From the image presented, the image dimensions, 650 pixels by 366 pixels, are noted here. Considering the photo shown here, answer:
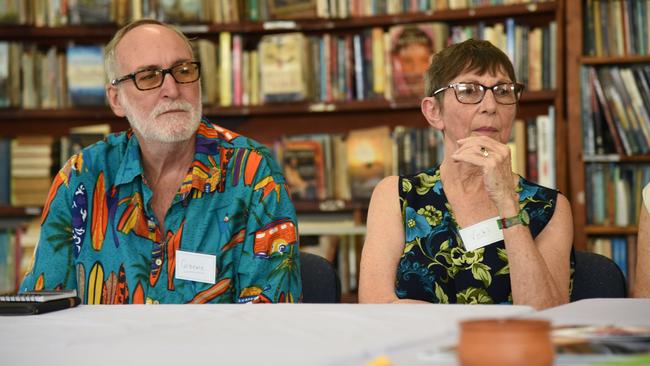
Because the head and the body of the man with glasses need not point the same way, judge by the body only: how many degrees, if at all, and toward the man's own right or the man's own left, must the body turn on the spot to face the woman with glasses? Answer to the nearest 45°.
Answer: approximately 90° to the man's own left

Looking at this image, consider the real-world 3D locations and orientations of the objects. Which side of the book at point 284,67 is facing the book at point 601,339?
front

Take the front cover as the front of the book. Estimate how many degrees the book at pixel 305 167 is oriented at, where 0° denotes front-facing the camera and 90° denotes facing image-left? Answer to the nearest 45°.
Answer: approximately 0°

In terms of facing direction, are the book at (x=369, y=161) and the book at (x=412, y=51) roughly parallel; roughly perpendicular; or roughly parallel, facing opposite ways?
roughly parallel

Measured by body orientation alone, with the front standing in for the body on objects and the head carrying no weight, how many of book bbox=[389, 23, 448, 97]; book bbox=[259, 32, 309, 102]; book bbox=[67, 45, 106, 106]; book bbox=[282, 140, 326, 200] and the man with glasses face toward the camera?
5

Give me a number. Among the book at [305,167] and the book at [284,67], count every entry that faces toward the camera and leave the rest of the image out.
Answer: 2

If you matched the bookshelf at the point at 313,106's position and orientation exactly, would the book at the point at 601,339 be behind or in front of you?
in front

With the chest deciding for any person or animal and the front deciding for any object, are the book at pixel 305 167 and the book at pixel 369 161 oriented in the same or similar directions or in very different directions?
same or similar directions

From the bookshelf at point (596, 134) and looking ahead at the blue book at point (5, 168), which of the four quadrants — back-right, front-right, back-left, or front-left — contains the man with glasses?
front-left

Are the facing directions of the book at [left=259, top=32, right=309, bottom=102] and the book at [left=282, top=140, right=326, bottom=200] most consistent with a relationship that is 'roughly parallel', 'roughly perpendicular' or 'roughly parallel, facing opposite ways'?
roughly parallel

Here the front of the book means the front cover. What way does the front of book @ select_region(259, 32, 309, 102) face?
toward the camera

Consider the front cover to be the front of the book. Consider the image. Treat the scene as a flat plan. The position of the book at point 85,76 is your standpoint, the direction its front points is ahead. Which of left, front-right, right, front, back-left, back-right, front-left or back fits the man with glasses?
front

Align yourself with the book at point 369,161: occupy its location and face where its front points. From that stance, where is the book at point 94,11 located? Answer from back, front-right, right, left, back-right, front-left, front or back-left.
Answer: right

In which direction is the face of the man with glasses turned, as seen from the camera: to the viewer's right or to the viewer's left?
to the viewer's right

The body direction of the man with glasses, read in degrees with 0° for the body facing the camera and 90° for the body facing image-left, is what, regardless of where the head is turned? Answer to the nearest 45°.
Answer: approximately 0°

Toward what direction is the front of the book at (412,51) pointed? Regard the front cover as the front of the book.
toward the camera

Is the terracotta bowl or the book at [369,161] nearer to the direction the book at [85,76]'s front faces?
the terracotta bowl

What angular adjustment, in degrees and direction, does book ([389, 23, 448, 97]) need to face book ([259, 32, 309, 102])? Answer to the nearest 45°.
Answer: approximately 90° to its right

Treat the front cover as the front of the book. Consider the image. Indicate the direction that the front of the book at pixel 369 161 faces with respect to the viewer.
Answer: facing the viewer

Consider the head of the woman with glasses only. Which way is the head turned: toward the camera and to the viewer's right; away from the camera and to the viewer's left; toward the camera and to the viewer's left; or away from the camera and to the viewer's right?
toward the camera and to the viewer's right
